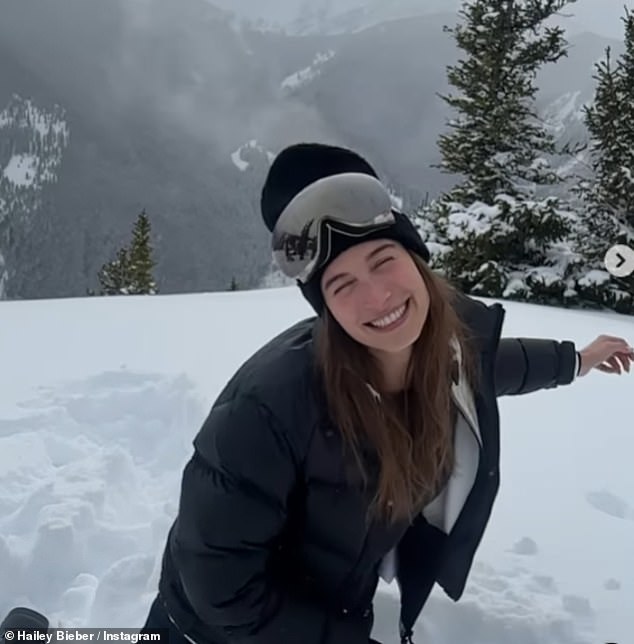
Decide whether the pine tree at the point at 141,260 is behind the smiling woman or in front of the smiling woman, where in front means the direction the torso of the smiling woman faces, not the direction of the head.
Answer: behind

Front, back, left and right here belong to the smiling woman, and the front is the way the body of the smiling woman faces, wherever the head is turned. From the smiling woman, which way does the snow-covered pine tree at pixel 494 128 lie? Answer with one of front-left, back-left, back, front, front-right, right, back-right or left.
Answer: back-left

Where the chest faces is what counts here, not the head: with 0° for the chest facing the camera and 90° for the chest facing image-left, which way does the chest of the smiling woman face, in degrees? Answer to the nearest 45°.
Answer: approximately 315°

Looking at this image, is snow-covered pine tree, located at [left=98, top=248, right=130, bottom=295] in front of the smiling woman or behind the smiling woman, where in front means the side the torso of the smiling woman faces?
behind

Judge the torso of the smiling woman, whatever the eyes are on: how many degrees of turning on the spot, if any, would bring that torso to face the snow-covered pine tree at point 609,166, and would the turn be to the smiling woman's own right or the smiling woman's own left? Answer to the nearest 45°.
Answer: approximately 135° to the smiling woman's own left
